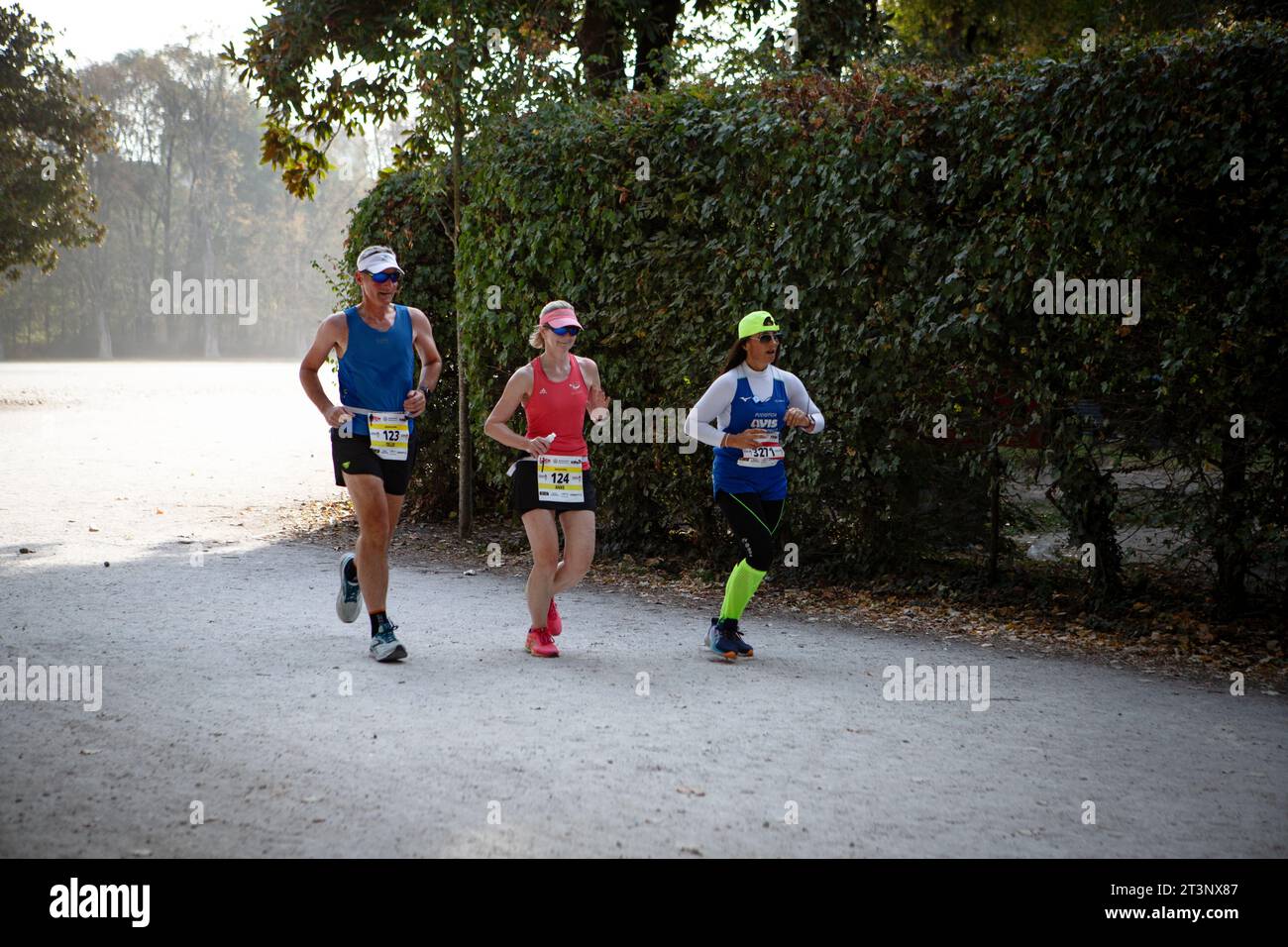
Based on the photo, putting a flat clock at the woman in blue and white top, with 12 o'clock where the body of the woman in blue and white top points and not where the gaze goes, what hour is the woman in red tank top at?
The woman in red tank top is roughly at 4 o'clock from the woman in blue and white top.

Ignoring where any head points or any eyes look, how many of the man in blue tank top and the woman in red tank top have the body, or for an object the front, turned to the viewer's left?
0

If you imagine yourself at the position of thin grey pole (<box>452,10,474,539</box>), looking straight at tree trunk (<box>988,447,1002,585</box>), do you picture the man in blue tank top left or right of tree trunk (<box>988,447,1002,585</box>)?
right

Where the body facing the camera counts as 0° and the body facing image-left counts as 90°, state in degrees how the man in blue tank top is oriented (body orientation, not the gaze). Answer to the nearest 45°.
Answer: approximately 315°

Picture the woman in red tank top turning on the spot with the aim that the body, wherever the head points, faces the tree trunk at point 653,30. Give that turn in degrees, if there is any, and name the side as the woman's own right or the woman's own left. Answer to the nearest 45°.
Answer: approximately 135° to the woman's own left

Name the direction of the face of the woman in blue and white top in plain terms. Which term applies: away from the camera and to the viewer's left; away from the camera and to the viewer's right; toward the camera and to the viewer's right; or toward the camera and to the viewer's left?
toward the camera and to the viewer's right

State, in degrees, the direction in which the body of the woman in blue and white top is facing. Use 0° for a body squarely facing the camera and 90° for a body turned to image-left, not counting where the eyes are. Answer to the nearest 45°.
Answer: approximately 315°

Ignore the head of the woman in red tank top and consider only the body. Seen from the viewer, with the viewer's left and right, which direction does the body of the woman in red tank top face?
facing the viewer and to the right of the viewer

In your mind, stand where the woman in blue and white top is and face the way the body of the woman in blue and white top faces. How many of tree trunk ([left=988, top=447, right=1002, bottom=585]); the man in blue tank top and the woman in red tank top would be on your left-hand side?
1
